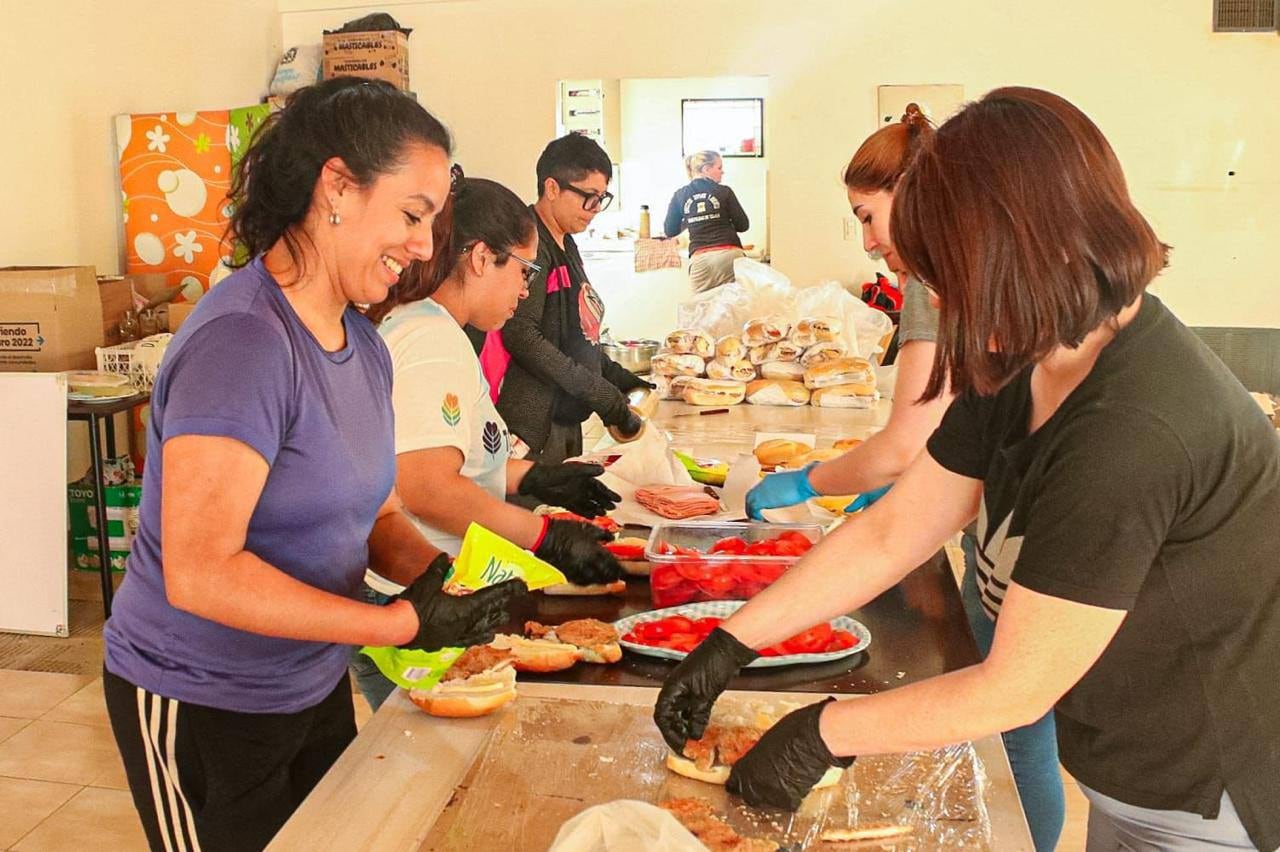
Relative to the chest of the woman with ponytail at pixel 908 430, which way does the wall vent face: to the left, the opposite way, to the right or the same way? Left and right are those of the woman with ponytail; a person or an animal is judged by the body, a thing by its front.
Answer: to the left

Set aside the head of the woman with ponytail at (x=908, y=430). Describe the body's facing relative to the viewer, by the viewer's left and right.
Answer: facing to the left of the viewer

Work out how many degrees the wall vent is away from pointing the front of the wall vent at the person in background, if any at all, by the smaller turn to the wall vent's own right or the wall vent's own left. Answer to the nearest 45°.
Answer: approximately 90° to the wall vent's own right

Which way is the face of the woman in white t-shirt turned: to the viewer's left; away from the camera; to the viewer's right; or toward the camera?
to the viewer's right

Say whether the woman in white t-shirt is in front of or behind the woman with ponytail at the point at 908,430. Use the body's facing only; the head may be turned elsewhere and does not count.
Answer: in front

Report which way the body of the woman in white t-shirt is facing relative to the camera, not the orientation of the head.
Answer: to the viewer's right

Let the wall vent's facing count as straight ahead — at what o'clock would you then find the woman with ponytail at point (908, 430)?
The woman with ponytail is roughly at 12 o'clock from the wall vent.

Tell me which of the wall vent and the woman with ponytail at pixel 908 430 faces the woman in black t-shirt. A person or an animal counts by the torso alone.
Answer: the wall vent

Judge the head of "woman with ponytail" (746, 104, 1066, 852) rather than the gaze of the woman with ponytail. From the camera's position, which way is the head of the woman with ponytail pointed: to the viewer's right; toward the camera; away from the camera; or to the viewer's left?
to the viewer's left

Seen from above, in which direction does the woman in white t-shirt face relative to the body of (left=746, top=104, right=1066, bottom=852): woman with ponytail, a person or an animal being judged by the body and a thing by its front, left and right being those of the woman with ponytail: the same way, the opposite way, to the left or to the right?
the opposite way

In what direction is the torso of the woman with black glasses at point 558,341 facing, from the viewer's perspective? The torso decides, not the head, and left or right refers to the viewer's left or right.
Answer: facing the viewer and to the right of the viewer

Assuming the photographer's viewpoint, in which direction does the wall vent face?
facing the viewer

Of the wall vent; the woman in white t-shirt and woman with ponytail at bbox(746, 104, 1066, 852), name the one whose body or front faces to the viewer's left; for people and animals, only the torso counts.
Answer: the woman with ponytail
